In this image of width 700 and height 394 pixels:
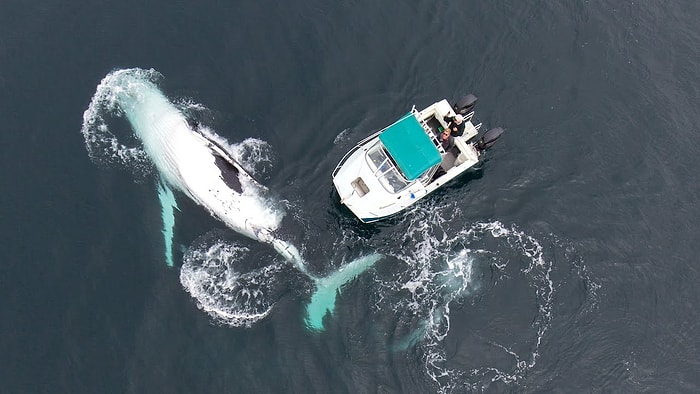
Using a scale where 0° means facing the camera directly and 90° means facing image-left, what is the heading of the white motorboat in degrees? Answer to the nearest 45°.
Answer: approximately 45°
